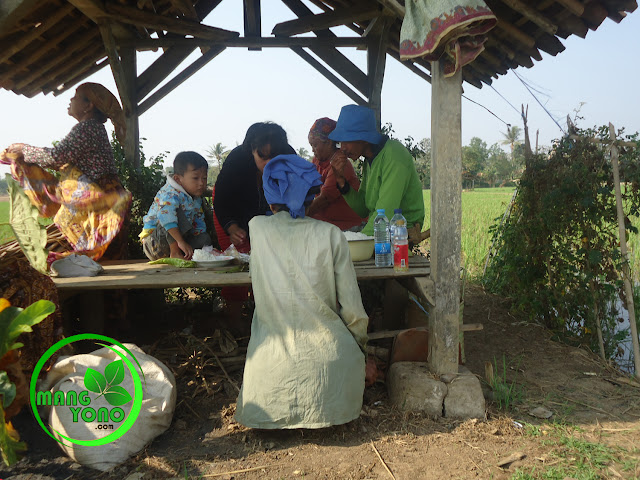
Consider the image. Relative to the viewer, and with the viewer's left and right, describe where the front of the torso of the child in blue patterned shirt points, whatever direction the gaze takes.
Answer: facing the viewer and to the right of the viewer

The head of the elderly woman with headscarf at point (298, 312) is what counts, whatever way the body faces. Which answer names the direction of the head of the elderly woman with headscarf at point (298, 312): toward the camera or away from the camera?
away from the camera

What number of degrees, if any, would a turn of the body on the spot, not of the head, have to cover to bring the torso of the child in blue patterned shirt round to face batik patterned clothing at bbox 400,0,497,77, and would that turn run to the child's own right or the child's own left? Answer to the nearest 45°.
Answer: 0° — they already face it

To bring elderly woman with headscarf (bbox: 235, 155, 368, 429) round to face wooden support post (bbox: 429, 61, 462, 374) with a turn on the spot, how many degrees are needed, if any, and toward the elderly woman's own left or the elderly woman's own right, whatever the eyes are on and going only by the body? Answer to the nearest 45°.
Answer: approximately 90° to the elderly woman's own right

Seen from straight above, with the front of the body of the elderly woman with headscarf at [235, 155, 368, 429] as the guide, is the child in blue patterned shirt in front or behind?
in front

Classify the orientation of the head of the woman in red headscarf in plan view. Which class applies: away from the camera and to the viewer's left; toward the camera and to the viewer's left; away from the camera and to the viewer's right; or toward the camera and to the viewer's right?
toward the camera and to the viewer's left

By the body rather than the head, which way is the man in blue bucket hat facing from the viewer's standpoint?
to the viewer's left

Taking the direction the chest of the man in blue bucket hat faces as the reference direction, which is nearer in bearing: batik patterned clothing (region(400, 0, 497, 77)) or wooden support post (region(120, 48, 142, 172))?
the wooden support post

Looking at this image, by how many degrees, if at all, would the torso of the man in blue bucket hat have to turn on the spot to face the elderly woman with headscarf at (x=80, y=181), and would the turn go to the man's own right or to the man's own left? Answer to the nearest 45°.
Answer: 0° — they already face them

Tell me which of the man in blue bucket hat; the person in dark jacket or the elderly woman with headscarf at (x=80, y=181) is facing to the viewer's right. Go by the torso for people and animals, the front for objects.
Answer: the person in dark jacket

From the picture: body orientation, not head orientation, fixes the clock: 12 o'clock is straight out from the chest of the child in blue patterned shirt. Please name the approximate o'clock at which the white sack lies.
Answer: The white sack is roughly at 2 o'clock from the child in blue patterned shirt.

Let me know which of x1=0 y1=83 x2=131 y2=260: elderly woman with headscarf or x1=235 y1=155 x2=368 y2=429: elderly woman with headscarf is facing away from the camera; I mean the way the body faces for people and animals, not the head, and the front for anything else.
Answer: x1=235 y1=155 x2=368 y2=429: elderly woman with headscarf

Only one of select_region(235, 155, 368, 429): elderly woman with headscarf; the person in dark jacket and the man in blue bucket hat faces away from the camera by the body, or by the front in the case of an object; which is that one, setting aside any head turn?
the elderly woman with headscarf

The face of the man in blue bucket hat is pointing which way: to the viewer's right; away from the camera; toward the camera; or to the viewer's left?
to the viewer's left

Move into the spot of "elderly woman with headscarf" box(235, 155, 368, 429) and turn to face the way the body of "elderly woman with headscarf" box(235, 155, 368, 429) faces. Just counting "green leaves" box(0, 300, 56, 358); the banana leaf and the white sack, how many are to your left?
3

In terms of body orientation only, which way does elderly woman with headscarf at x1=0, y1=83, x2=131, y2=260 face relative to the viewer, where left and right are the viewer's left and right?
facing to the left of the viewer

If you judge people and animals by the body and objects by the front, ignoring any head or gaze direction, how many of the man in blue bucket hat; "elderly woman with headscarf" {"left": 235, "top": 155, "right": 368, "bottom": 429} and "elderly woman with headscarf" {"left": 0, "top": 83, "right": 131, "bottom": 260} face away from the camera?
1
